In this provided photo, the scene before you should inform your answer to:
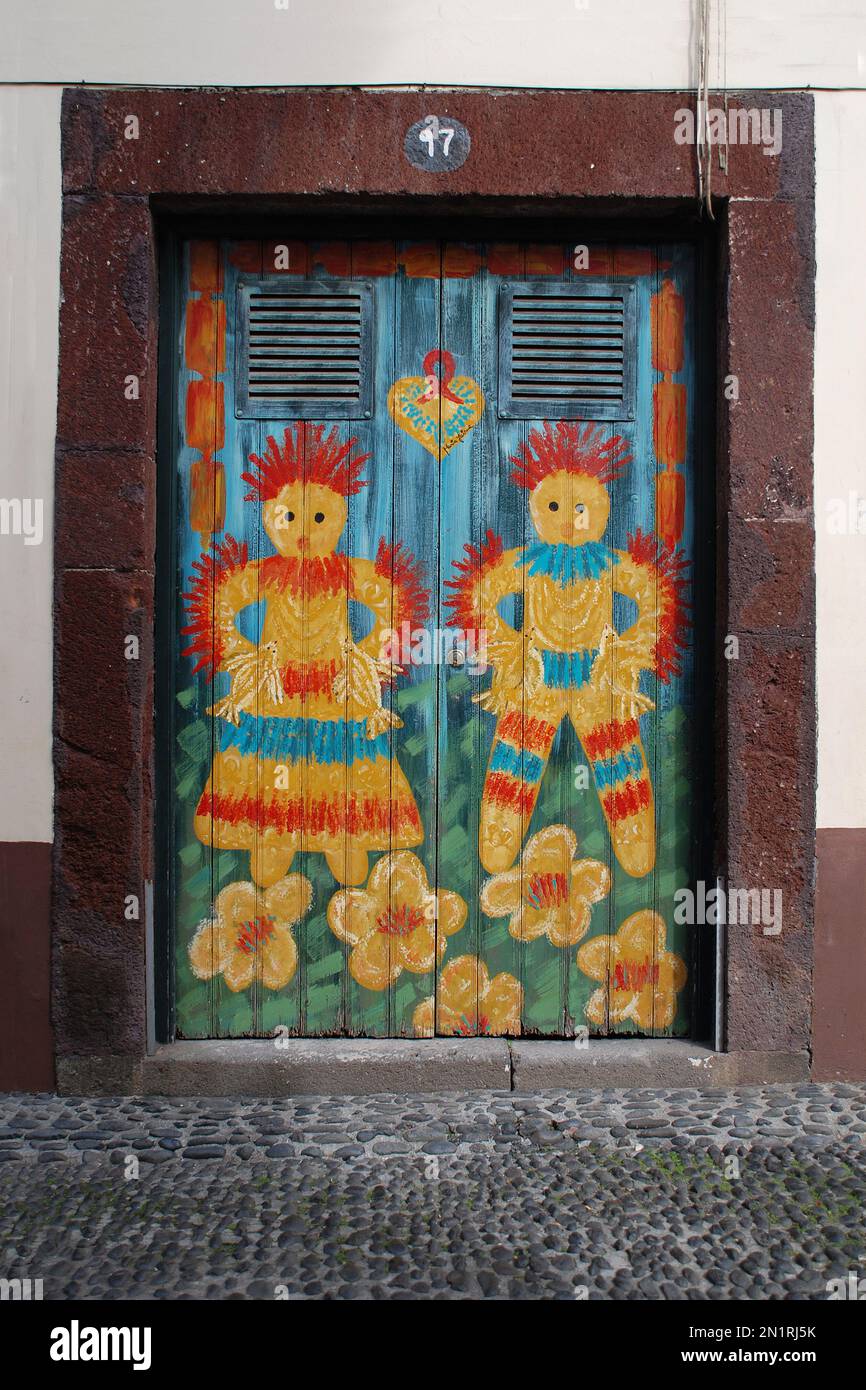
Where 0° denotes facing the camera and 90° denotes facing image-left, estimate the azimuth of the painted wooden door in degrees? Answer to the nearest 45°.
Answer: approximately 0°
